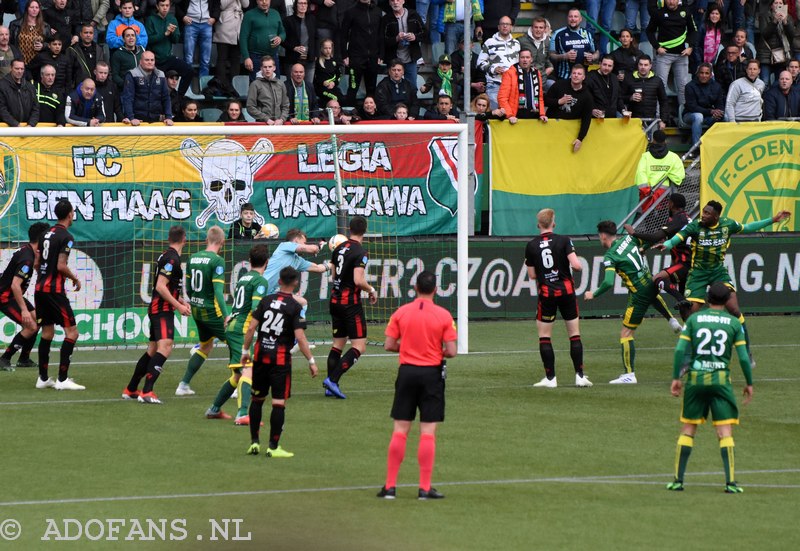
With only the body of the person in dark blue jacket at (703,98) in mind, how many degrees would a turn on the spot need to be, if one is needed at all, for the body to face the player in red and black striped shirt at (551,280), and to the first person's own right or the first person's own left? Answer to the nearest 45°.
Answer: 0° — they already face them

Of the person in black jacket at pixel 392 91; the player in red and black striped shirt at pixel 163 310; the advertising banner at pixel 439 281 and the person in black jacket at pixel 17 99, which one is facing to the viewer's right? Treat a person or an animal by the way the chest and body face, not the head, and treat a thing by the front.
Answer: the player in red and black striped shirt

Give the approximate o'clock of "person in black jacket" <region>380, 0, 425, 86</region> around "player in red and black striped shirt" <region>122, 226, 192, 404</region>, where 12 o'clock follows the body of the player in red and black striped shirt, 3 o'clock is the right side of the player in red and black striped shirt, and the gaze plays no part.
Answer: The person in black jacket is roughly at 10 o'clock from the player in red and black striped shirt.

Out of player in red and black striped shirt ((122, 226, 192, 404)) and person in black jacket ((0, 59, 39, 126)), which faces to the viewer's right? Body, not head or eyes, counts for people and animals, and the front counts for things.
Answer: the player in red and black striped shirt

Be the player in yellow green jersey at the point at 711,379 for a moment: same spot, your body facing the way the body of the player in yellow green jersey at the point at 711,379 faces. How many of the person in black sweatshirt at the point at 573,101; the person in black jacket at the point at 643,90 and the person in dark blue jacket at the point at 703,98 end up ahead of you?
3

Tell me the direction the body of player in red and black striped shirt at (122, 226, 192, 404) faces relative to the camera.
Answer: to the viewer's right

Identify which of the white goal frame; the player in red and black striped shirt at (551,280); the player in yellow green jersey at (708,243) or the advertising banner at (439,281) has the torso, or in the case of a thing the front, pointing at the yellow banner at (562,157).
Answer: the player in red and black striped shirt

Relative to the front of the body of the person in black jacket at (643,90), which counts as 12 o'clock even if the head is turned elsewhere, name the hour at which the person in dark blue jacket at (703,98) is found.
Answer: the person in dark blue jacket at (703,98) is roughly at 8 o'clock from the person in black jacket at (643,90).

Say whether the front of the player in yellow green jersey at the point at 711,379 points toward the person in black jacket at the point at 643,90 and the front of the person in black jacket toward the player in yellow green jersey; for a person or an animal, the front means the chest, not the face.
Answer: yes
